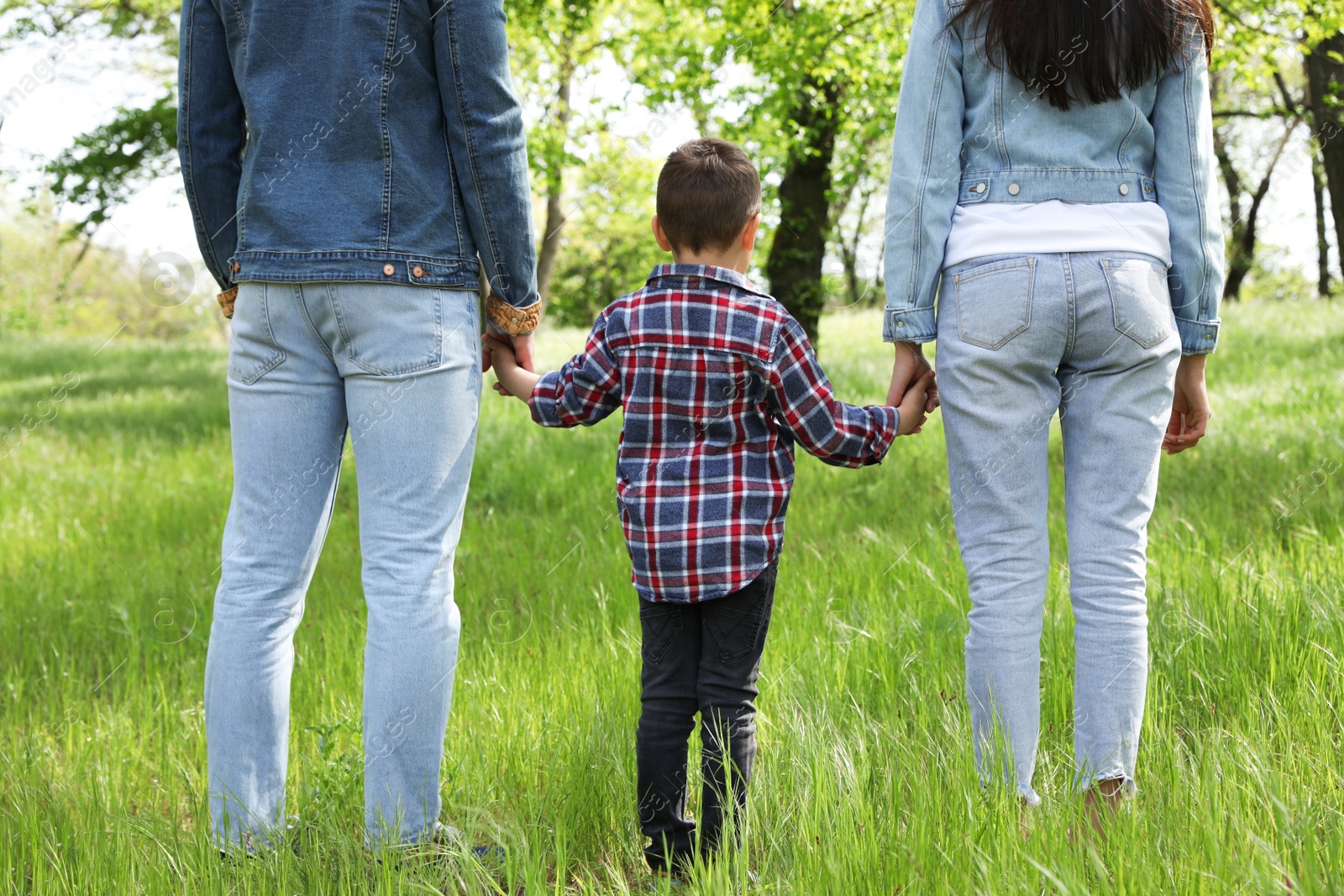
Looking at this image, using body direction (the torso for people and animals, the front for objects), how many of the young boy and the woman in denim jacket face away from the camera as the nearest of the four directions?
2

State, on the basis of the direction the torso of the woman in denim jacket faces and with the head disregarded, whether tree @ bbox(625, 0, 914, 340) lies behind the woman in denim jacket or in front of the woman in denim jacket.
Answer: in front

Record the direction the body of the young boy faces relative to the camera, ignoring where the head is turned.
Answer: away from the camera

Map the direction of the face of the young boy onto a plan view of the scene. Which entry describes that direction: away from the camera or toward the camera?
away from the camera

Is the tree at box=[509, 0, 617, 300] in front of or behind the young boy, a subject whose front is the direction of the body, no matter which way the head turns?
in front

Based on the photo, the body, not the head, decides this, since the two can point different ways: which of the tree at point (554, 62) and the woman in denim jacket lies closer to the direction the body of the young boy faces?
the tree

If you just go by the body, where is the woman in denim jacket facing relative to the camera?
away from the camera

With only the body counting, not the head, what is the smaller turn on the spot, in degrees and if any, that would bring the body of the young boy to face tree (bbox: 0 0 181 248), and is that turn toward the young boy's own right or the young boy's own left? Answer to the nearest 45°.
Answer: approximately 45° to the young boy's own left
